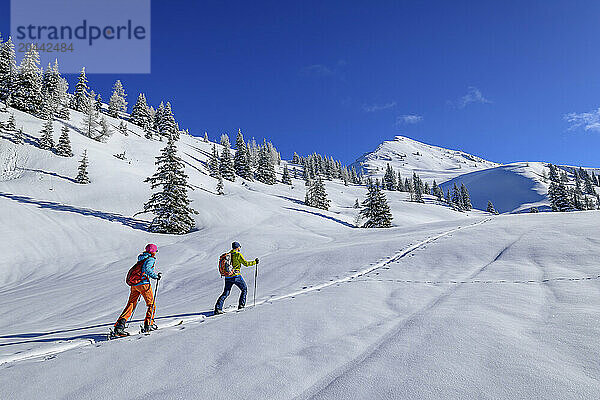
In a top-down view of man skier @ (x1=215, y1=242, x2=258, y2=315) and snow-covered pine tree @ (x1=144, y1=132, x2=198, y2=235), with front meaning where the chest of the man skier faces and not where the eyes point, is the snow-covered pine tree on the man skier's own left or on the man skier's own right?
on the man skier's own left

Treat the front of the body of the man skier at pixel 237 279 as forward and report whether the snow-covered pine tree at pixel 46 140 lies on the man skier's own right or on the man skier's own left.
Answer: on the man skier's own left

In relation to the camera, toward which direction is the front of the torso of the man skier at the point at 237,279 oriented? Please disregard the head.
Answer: to the viewer's right

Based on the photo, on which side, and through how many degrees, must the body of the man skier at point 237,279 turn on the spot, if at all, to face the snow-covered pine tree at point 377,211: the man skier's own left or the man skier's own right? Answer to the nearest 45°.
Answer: approximately 45° to the man skier's own left

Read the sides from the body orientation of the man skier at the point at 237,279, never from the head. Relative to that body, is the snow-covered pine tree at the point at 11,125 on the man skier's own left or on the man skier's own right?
on the man skier's own left

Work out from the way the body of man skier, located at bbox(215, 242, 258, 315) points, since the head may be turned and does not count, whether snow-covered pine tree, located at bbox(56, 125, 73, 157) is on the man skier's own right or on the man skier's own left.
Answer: on the man skier's own left

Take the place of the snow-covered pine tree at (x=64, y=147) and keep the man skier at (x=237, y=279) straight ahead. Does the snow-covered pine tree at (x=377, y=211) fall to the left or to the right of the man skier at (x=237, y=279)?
left

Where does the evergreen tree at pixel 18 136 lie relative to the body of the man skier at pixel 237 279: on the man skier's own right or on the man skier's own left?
on the man skier's own left
